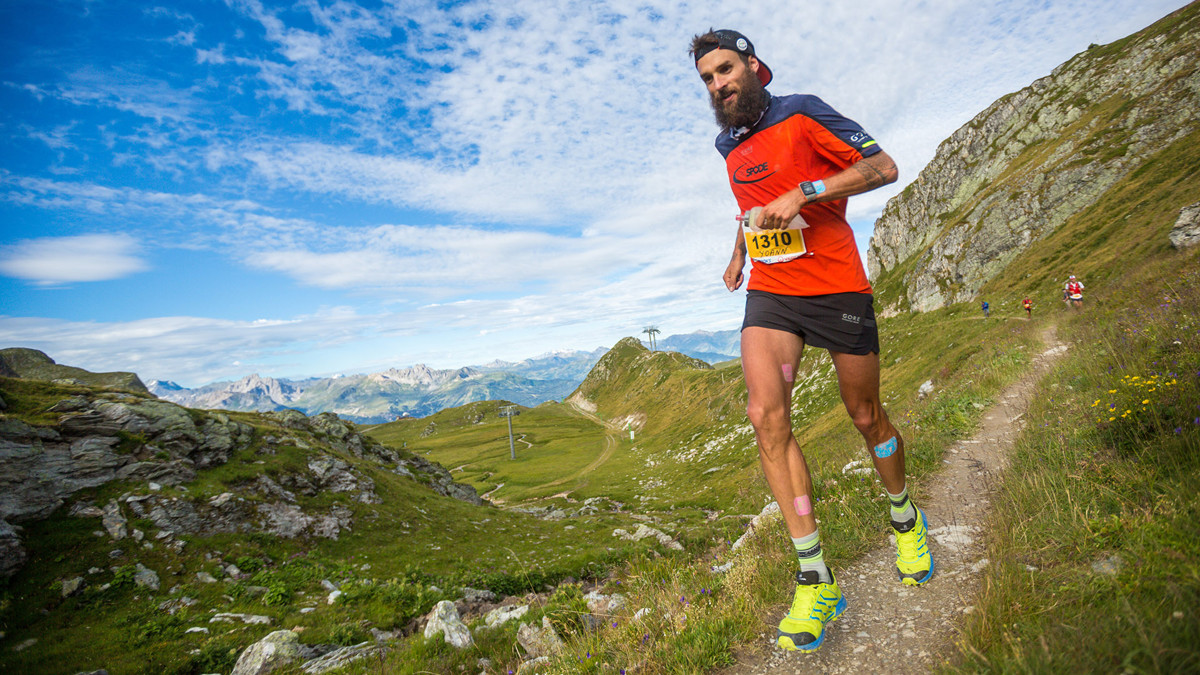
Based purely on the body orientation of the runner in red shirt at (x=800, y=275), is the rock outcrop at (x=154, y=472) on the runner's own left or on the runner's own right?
on the runner's own right

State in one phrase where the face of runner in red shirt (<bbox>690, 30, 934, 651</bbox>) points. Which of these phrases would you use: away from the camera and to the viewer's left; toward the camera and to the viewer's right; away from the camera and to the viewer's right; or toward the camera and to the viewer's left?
toward the camera and to the viewer's left

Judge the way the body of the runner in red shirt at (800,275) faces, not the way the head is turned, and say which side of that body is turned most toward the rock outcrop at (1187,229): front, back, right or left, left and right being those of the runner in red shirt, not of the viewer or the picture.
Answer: back

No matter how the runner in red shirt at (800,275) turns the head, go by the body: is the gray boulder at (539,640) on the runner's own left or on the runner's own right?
on the runner's own right

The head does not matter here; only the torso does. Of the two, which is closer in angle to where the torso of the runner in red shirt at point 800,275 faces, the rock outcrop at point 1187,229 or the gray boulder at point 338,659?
the gray boulder

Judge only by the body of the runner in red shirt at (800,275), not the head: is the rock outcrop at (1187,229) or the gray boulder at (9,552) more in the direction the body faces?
the gray boulder

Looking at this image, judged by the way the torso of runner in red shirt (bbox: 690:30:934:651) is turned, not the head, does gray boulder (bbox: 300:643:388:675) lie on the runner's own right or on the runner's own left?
on the runner's own right

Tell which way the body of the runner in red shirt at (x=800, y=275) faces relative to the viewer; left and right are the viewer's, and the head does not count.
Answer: facing the viewer and to the left of the viewer
